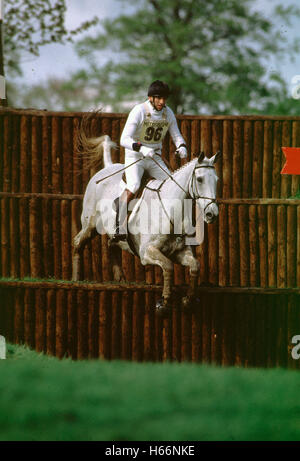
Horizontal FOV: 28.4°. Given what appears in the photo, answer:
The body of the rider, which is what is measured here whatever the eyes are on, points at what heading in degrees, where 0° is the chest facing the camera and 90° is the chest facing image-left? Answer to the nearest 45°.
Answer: approximately 315°

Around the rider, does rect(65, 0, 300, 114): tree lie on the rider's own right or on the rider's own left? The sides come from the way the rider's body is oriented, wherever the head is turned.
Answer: on the rider's own left

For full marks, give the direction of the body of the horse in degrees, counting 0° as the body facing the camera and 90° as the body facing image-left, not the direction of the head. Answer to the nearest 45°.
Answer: approximately 315°

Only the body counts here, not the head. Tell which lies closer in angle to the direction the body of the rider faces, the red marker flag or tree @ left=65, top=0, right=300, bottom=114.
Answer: the red marker flag

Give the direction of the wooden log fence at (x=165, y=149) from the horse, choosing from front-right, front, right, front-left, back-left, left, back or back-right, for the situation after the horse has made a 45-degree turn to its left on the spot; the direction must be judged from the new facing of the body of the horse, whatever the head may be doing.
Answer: left
